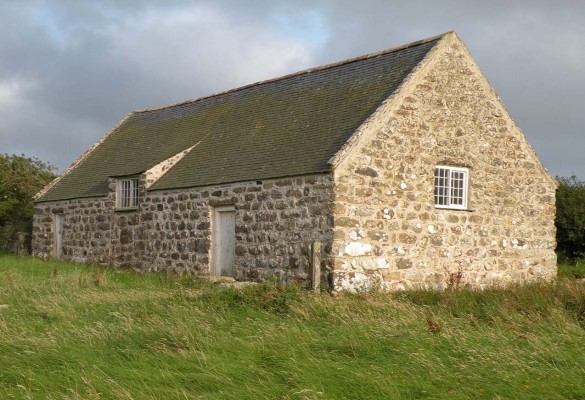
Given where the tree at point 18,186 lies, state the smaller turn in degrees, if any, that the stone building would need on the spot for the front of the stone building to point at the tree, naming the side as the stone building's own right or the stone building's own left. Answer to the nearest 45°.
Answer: approximately 90° to the stone building's own right

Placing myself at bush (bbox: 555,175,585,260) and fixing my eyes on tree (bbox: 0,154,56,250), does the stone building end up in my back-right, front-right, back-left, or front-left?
front-left

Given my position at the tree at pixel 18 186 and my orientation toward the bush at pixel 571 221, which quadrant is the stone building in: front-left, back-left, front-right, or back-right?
front-right

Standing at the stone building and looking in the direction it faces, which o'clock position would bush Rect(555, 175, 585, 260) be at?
The bush is roughly at 6 o'clock from the stone building.

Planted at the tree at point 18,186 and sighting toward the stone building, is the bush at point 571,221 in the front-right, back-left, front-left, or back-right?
front-left

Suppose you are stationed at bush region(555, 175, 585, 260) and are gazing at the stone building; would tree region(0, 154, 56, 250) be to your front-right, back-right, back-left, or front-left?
front-right

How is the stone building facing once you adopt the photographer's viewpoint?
facing the viewer and to the left of the viewer
